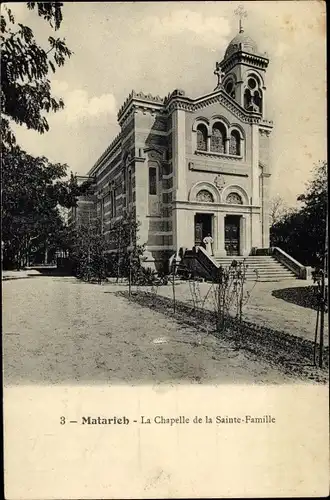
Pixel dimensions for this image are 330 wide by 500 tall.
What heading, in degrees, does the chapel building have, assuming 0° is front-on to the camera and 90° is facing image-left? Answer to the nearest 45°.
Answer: approximately 315°
